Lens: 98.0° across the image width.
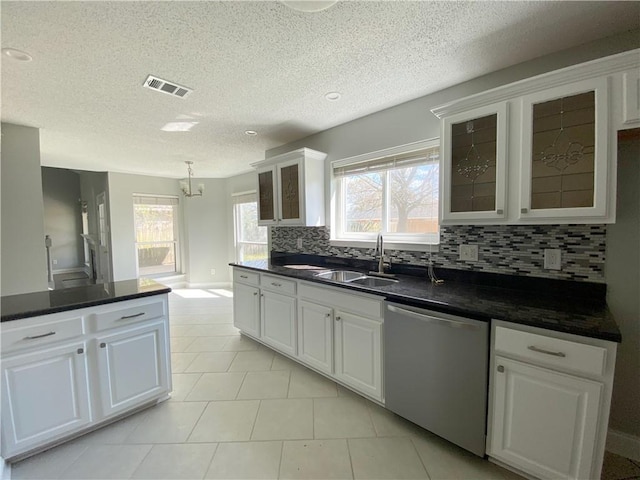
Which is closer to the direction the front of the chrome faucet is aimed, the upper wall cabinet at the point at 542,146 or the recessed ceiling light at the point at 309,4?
the recessed ceiling light

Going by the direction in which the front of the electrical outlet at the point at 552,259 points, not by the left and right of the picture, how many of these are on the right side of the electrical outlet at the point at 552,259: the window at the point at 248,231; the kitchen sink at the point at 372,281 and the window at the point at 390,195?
3

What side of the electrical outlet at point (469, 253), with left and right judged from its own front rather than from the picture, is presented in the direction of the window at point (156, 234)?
right

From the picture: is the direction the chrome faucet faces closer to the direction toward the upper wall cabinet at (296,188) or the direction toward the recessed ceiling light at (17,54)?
the recessed ceiling light

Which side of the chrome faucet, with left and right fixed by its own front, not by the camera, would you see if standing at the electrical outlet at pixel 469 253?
left

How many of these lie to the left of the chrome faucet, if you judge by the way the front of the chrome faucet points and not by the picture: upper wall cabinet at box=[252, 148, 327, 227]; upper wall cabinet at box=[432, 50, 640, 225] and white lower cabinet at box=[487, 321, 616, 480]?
2

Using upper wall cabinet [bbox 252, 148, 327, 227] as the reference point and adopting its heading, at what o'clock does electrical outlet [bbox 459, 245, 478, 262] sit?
The electrical outlet is roughly at 9 o'clock from the upper wall cabinet.

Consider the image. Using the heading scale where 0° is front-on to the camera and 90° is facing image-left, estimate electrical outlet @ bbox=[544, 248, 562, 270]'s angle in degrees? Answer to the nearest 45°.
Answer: approximately 0°
